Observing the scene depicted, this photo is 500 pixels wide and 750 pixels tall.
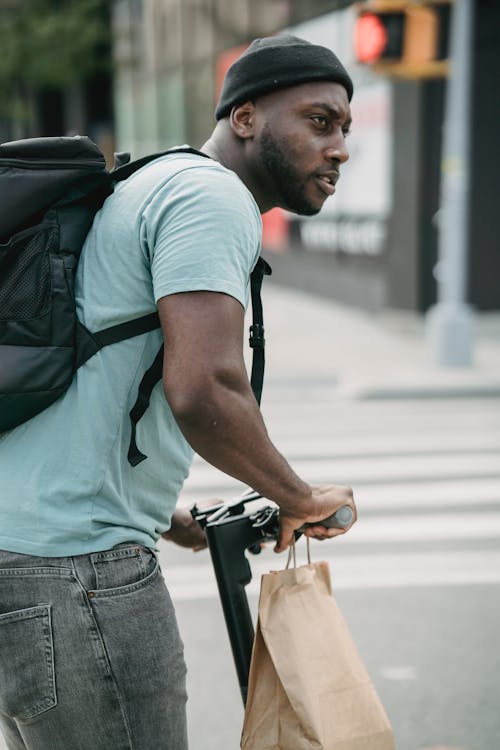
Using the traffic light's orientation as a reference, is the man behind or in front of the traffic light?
in front

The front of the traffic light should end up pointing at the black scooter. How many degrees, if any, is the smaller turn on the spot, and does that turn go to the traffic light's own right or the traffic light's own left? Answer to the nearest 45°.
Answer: approximately 45° to the traffic light's own left

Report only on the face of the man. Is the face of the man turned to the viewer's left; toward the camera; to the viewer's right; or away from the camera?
to the viewer's right

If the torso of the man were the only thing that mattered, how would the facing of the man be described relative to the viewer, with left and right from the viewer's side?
facing to the right of the viewer

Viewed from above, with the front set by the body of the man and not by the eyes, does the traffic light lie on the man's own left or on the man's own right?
on the man's own left

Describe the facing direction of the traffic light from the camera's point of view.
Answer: facing the viewer and to the left of the viewer

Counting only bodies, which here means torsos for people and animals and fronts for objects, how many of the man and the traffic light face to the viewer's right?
1

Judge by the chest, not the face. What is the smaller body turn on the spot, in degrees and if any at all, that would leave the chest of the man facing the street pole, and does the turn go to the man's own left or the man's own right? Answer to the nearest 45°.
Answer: approximately 90° to the man's own left
